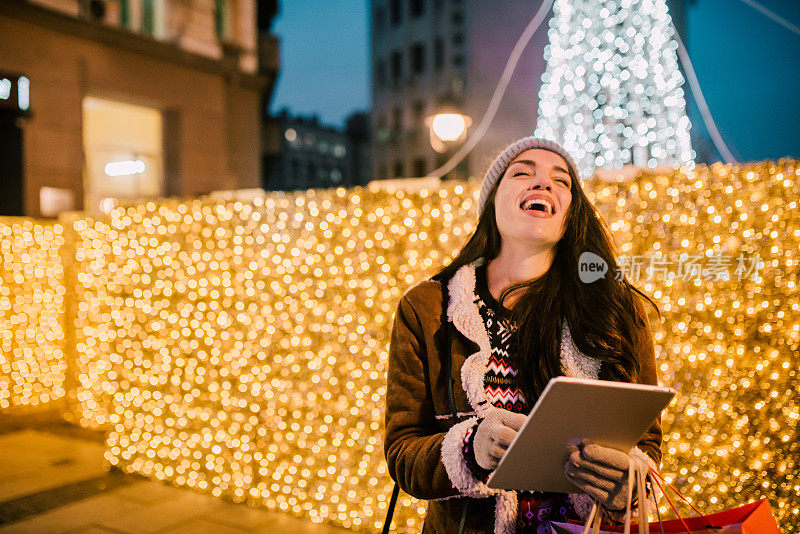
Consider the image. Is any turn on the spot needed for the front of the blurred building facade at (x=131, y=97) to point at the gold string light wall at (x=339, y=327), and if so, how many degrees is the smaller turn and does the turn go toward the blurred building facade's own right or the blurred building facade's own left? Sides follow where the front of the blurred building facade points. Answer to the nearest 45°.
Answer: approximately 45° to the blurred building facade's own right

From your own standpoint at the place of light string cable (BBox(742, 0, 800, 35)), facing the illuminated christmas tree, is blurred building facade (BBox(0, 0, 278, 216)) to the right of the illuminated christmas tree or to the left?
left

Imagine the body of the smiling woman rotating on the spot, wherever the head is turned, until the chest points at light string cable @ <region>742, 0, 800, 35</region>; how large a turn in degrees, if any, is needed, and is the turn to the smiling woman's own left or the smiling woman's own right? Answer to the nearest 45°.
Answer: approximately 135° to the smiling woman's own left

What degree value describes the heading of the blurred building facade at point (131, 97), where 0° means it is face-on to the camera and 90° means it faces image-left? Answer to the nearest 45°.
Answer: approximately 315°

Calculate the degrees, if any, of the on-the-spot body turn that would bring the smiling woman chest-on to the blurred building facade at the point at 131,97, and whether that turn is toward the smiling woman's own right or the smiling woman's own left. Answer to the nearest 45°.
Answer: approximately 135° to the smiling woman's own right

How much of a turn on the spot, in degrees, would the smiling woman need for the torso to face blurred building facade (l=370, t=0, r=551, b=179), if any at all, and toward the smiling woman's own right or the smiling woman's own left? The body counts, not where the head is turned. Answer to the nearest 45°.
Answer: approximately 180°
